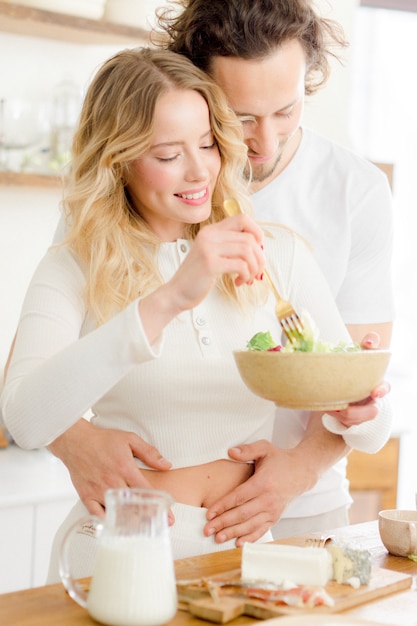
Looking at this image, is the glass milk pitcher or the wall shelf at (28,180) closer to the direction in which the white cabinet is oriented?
the glass milk pitcher

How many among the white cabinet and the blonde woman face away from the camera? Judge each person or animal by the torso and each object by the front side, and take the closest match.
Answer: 0

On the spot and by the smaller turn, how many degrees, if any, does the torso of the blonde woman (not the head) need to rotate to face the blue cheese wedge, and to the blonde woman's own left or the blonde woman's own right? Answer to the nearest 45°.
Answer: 0° — they already face it

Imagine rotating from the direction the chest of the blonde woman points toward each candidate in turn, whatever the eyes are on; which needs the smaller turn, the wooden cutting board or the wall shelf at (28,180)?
the wooden cutting board

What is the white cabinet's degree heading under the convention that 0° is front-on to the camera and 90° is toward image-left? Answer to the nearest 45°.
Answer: approximately 0°

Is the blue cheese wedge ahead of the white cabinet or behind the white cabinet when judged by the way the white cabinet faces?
ahead

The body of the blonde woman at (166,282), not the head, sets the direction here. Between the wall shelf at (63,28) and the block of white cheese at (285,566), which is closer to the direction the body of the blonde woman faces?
the block of white cheese

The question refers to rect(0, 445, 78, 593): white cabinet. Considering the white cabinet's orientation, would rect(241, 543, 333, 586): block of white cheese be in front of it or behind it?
in front

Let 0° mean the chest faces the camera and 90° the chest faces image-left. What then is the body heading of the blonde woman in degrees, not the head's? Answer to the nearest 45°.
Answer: approximately 315°

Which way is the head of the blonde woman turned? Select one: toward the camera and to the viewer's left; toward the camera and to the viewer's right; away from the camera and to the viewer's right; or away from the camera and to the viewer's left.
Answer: toward the camera and to the viewer's right

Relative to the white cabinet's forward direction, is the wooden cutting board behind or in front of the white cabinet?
in front
